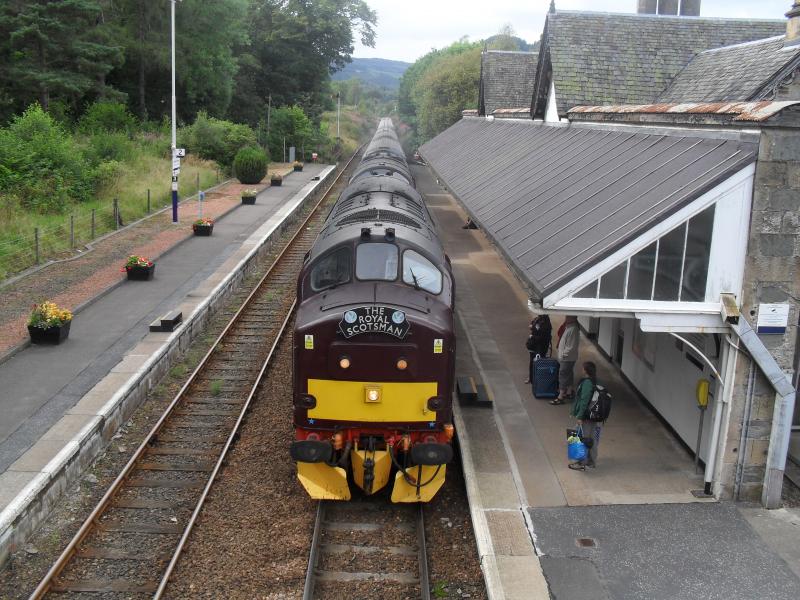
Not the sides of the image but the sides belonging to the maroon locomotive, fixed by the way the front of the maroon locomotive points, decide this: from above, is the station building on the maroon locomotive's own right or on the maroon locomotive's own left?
on the maroon locomotive's own left

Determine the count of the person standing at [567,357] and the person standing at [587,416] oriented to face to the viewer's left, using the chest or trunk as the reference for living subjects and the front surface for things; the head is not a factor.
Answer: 2

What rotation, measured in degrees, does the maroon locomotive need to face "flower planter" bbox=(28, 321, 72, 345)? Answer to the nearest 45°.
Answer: approximately 135° to its right

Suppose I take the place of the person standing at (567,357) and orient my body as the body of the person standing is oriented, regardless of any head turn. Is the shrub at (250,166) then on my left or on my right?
on my right

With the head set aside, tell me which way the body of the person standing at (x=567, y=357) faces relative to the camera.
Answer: to the viewer's left

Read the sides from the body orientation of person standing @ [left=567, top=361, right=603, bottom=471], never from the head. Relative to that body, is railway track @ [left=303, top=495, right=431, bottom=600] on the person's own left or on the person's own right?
on the person's own left

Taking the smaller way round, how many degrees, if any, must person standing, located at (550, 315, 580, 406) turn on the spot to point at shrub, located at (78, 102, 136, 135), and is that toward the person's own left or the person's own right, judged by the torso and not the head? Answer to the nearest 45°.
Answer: approximately 45° to the person's own right

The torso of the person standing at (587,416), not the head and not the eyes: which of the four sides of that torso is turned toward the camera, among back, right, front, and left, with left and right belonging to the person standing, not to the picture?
left

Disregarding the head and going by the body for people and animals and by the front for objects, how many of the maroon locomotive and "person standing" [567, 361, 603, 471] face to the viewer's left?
1

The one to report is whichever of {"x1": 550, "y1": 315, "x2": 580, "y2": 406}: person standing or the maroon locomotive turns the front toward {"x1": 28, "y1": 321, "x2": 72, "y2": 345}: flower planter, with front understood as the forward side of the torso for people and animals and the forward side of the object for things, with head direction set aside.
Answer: the person standing

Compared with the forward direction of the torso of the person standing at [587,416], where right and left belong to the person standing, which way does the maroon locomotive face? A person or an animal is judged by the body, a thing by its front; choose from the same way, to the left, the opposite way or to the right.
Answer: to the left

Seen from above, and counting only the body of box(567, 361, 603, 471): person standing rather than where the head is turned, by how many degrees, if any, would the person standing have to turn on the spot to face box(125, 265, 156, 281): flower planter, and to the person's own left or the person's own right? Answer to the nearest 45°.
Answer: approximately 45° to the person's own right

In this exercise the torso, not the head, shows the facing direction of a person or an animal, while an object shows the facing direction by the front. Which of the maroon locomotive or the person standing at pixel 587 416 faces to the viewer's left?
the person standing

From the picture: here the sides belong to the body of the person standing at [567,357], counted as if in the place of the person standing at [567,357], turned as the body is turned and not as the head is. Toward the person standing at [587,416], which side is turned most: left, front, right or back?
left

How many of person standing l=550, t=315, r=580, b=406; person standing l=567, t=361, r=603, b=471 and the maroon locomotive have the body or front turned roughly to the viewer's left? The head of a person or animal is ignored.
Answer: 2

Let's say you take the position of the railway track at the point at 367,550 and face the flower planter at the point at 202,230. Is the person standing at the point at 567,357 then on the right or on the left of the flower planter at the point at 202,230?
right
